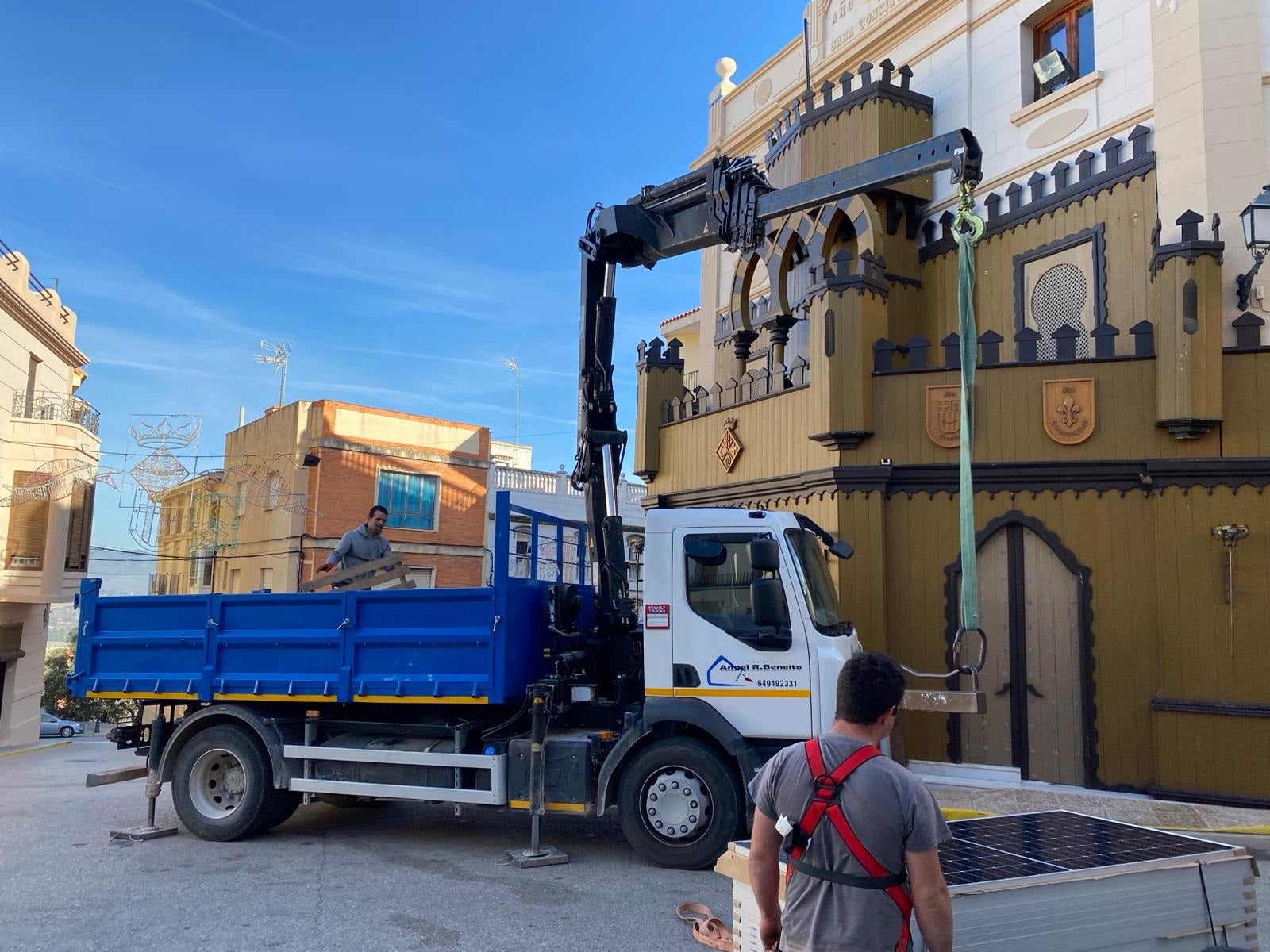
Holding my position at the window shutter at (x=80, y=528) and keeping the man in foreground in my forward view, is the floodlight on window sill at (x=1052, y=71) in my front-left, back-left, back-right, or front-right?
front-left

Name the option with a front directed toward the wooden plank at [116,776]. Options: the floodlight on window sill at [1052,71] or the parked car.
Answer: the floodlight on window sill

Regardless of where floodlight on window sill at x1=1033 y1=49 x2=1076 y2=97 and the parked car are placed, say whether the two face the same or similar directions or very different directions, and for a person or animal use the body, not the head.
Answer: very different directions

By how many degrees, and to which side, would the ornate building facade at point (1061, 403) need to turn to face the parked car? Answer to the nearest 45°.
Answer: approximately 90° to its right

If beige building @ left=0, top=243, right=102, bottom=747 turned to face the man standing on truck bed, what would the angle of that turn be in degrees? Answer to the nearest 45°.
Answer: approximately 45° to its right

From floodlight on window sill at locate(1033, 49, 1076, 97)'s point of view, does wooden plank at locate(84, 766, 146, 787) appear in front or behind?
in front

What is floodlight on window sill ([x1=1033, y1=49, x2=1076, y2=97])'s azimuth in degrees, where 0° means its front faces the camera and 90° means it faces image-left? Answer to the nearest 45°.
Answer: approximately 45°

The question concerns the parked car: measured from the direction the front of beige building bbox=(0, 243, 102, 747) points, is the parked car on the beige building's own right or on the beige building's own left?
on the beige building's own left

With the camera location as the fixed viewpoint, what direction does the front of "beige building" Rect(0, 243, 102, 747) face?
facing the viewer and to the right of the viewer
